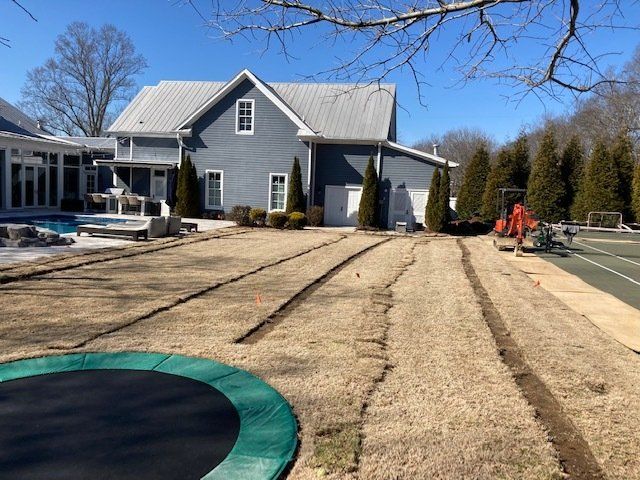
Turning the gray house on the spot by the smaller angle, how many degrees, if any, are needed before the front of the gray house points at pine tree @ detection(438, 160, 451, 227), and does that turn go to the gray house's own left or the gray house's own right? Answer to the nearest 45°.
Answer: approximately 90° to the gray house's own left

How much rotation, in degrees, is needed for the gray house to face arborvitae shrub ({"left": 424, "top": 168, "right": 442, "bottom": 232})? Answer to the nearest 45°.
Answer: approximately 90° to its left

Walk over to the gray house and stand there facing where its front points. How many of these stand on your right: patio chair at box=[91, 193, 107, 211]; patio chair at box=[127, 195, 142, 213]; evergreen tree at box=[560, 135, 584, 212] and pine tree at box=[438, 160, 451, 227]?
2

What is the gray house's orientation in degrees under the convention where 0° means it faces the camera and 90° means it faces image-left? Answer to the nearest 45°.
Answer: approximately 0°

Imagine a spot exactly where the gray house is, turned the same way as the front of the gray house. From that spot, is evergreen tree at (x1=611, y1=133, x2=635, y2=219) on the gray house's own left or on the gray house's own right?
on the gray house's own left

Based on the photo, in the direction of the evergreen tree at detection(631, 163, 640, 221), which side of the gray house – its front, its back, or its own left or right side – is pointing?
left

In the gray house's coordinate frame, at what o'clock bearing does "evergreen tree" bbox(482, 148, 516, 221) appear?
The evergreen tree is roughly at 9 o'clock from the gray house.

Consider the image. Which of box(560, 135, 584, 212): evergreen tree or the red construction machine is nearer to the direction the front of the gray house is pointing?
the red construction machine

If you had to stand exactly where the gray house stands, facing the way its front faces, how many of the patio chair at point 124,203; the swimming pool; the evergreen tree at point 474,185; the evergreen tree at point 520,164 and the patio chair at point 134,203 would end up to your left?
2
